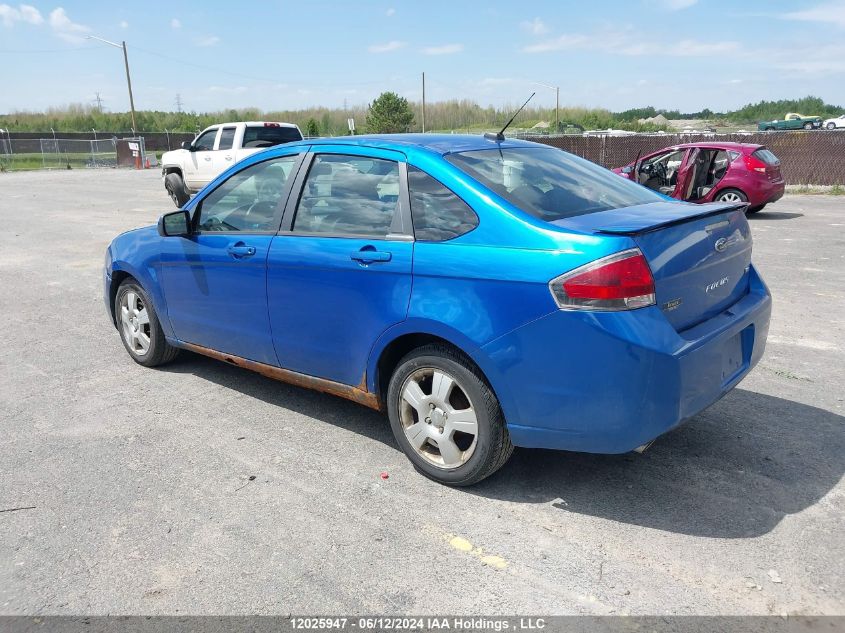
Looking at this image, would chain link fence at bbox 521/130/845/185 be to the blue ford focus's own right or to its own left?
on its right

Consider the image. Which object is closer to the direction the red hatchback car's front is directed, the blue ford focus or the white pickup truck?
the white pickup truck

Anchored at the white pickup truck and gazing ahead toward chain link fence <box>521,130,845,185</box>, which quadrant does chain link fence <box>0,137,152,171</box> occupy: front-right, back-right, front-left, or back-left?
back-left

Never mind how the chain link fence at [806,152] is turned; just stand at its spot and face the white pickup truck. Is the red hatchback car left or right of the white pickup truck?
left

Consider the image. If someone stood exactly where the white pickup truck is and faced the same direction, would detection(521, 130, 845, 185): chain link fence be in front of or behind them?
behind

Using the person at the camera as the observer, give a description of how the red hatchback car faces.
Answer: facing away from the viewer and to the left of the viewer

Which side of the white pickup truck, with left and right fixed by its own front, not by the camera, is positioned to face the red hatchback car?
back

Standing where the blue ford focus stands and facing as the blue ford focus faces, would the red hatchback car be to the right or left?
on its right

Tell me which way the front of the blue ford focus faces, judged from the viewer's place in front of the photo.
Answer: facing away from the viewer and to the left of the viewer

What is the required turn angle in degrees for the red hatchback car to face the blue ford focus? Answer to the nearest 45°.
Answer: approximately 135° to its left

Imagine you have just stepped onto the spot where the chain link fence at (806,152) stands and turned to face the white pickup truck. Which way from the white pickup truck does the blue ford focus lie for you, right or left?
left
